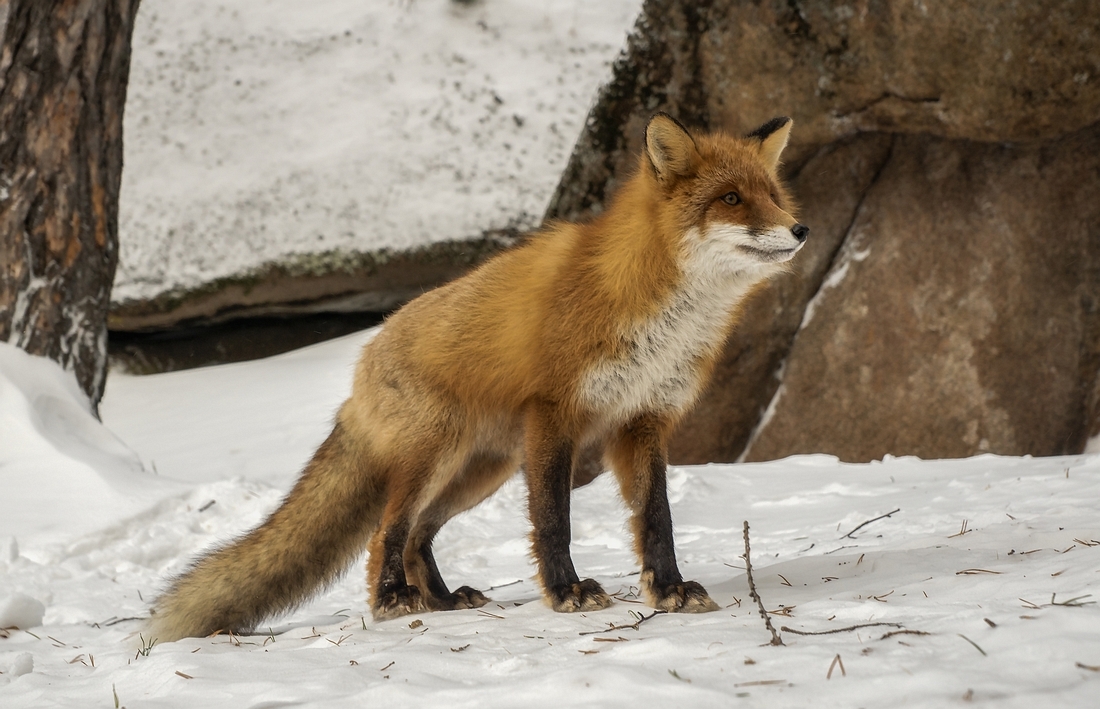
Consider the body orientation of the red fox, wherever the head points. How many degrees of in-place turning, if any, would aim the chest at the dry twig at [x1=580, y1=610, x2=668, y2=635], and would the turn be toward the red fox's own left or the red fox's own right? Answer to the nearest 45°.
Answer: approximately 45° to the red fox's own right

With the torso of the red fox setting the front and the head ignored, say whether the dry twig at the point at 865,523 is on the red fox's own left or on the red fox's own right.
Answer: on the red fox's own left

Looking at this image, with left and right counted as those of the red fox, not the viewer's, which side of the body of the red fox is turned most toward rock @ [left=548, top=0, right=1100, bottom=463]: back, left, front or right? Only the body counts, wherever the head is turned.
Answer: left

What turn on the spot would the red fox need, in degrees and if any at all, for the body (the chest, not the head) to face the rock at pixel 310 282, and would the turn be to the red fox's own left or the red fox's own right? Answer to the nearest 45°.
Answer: approximately 135° to the red fox's own left

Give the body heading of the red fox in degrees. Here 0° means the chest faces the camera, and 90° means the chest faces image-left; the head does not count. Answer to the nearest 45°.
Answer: approximately 315°

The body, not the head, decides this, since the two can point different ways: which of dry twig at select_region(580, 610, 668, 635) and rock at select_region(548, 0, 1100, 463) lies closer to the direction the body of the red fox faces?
the dry twig

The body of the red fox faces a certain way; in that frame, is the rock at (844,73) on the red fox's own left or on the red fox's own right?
on the red fox's own left

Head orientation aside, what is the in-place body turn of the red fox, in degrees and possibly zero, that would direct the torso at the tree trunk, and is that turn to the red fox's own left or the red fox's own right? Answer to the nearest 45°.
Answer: approximately 180°

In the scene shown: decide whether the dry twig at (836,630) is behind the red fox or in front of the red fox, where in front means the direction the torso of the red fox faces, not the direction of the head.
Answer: in front
